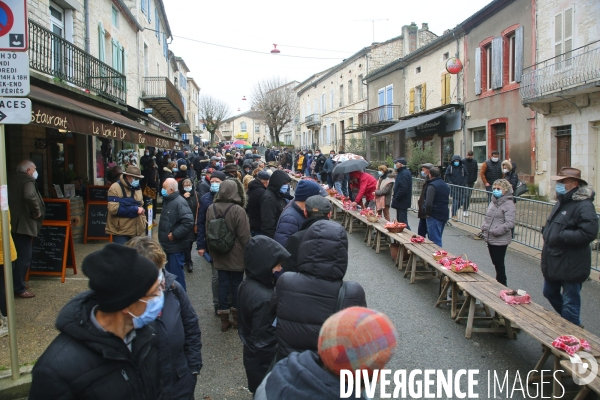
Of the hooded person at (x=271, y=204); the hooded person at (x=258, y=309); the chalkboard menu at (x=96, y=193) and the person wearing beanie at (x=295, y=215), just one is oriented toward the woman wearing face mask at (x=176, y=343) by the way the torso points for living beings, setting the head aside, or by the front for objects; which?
the chalkboard menu

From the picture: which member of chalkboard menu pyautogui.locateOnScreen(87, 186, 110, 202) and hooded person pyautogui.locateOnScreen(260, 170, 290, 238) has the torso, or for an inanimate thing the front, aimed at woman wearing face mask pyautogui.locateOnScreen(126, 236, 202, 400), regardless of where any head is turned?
the chalkboard menu

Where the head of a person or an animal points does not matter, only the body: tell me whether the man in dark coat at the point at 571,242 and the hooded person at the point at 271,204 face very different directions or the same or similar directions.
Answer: very different directions

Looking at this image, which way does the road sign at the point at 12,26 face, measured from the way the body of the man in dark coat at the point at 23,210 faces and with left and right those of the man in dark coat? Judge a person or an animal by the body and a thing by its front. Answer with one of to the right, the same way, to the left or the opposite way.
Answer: to the right

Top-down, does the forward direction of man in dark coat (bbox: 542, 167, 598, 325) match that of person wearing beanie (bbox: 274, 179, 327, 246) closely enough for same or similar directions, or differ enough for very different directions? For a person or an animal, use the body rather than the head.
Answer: very different directions
